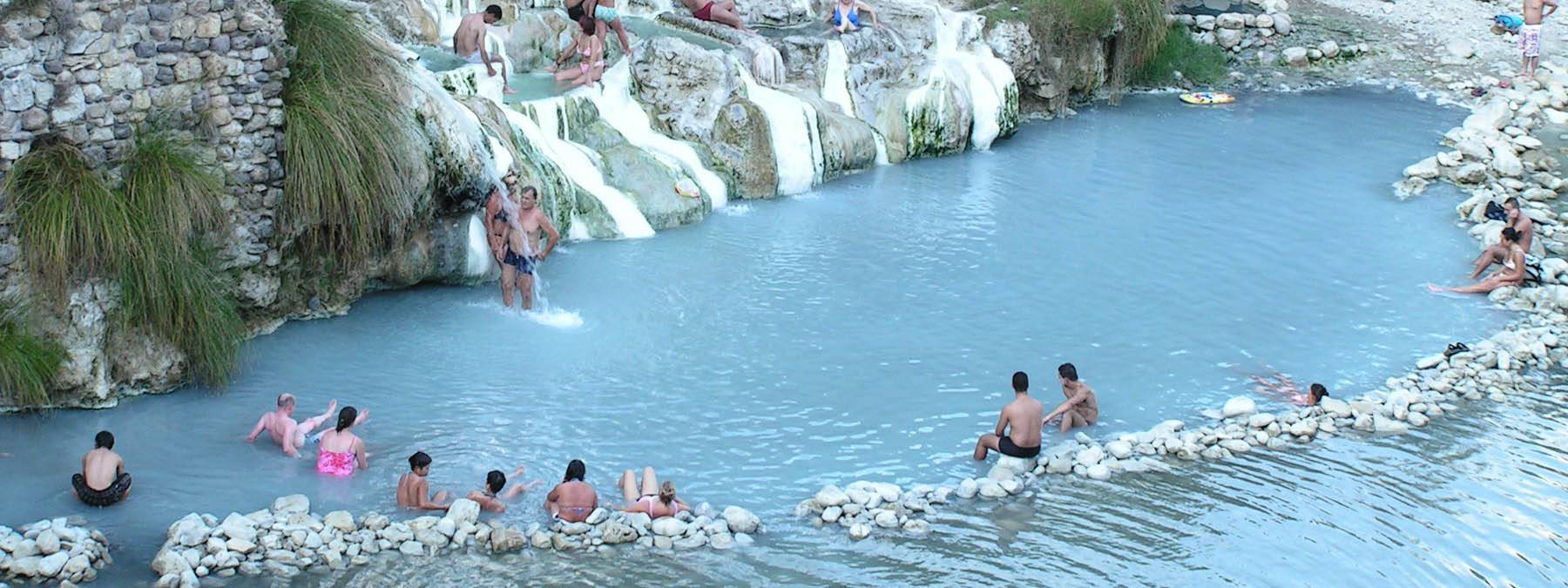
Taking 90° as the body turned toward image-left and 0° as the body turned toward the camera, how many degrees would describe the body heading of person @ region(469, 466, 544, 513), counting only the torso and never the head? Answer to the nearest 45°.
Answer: approximately 225°

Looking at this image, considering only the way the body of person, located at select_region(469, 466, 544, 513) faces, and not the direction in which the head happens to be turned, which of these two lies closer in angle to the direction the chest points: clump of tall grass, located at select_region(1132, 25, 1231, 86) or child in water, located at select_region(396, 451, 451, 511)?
the clump of tall grass

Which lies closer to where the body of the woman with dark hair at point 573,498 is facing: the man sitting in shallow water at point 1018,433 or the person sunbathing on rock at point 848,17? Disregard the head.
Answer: the person sunbathing on rock

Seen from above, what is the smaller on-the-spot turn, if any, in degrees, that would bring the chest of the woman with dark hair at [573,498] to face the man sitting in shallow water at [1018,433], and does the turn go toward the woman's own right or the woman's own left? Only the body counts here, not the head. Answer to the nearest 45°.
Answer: approximately 90° to the woman's own right

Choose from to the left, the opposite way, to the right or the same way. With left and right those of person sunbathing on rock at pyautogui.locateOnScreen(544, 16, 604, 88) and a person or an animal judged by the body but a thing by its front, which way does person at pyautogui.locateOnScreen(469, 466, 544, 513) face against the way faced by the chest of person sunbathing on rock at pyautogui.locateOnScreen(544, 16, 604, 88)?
the opposite way

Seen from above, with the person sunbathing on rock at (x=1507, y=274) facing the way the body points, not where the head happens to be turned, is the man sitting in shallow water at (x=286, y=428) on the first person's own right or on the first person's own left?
on the first person's own left

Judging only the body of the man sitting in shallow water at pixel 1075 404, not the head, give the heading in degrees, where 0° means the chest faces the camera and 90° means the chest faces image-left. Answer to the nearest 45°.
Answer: approximately 90°

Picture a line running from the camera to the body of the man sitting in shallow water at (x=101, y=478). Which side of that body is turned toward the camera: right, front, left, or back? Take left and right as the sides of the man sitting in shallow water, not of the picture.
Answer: back

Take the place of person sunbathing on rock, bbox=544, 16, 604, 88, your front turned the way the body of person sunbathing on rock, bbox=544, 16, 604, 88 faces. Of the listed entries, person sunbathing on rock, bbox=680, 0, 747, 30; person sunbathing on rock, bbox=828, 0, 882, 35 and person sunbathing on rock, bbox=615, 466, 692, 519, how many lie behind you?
2

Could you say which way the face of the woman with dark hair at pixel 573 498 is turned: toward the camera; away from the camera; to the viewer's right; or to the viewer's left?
away from the camera

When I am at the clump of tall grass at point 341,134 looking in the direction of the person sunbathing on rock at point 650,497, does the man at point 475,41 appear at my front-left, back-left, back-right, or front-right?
back-left
